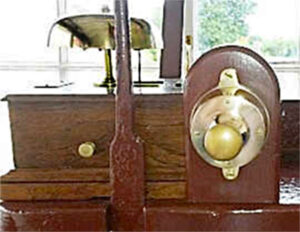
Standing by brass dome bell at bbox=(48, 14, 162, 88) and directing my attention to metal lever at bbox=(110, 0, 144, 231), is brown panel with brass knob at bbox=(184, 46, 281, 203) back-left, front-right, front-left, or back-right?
front-left

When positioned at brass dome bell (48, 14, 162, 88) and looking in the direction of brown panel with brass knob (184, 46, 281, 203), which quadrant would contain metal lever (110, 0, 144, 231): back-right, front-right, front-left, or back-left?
front-right

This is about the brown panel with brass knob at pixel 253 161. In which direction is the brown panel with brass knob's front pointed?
toward the camera
